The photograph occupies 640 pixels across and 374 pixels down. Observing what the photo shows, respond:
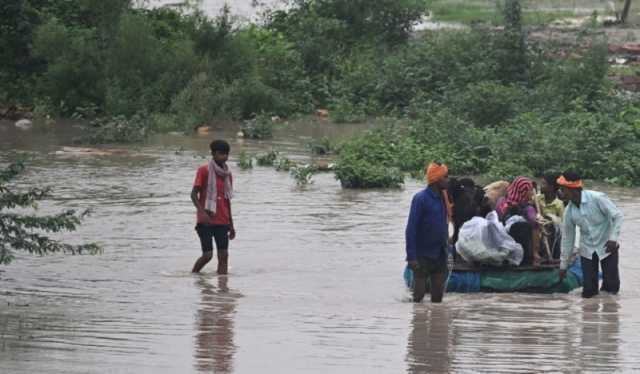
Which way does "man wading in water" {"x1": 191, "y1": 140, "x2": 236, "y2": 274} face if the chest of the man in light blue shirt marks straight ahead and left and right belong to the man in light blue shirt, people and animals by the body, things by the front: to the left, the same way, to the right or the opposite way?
to the left

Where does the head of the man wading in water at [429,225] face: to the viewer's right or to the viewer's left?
to the viewer's right

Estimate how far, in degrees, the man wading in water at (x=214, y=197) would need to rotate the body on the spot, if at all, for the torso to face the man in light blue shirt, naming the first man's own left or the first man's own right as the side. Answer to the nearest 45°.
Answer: approximately 45° to the first man's own left

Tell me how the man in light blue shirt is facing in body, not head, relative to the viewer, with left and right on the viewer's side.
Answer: facing the viewer and to the left of the viewer

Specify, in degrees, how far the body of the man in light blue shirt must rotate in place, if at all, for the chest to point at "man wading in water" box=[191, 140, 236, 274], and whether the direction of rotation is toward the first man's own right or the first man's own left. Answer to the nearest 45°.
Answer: approximately 45° to the first man's own right
